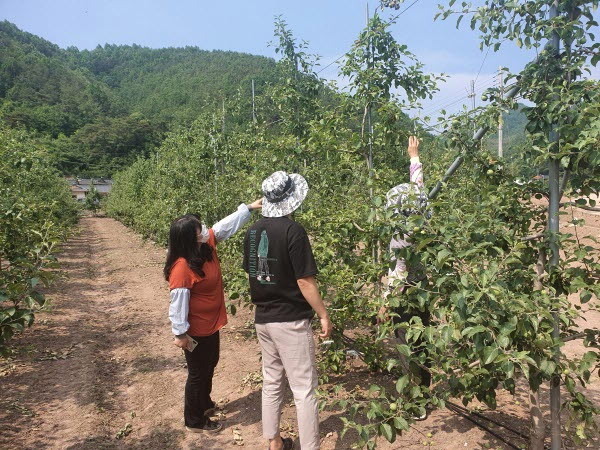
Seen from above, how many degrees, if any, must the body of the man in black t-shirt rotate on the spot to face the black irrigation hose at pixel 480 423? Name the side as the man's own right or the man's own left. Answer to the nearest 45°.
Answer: approximately 45° to the man's own right

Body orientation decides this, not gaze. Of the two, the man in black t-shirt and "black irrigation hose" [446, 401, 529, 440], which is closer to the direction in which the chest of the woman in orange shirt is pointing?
the black irrigation hose

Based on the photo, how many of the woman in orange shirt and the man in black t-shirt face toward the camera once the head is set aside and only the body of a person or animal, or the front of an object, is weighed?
0

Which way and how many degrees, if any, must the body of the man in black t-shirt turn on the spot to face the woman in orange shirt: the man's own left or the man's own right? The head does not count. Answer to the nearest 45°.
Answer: approximately 90° to the man's own left

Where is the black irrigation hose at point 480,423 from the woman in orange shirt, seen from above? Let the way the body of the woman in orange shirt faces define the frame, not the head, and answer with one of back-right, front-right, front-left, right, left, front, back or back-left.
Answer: front

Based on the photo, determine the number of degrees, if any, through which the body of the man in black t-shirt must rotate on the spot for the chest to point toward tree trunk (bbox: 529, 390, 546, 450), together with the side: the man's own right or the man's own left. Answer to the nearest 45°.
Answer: approximately 45° to the man's own right

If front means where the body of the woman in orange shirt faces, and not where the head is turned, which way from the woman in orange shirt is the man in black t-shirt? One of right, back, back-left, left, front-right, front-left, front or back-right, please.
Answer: front-right

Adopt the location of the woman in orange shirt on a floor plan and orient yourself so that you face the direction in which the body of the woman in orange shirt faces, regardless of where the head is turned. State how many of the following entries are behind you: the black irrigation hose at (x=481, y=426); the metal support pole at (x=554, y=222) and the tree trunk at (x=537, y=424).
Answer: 0

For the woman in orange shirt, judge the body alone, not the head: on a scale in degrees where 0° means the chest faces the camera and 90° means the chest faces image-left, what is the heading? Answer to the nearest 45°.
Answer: approximately 270°

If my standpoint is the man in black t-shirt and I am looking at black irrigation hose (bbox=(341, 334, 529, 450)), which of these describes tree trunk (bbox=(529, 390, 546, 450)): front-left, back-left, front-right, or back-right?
front-right

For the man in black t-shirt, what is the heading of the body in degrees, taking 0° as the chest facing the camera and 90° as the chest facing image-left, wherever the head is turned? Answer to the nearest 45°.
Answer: approximately 225°

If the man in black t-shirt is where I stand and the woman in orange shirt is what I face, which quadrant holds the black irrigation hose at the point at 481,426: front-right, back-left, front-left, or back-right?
back-right

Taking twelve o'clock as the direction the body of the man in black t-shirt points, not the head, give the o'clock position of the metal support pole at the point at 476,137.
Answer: The metal support pole is roughly at 2 o'clock from the man in black t-shirt.

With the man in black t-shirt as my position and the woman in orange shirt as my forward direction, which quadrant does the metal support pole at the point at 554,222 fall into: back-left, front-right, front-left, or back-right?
back-right

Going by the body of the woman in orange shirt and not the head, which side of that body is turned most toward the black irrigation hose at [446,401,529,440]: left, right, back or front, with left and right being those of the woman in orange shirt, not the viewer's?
front

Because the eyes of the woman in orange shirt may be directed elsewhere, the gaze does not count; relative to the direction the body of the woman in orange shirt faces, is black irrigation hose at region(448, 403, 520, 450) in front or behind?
in front
